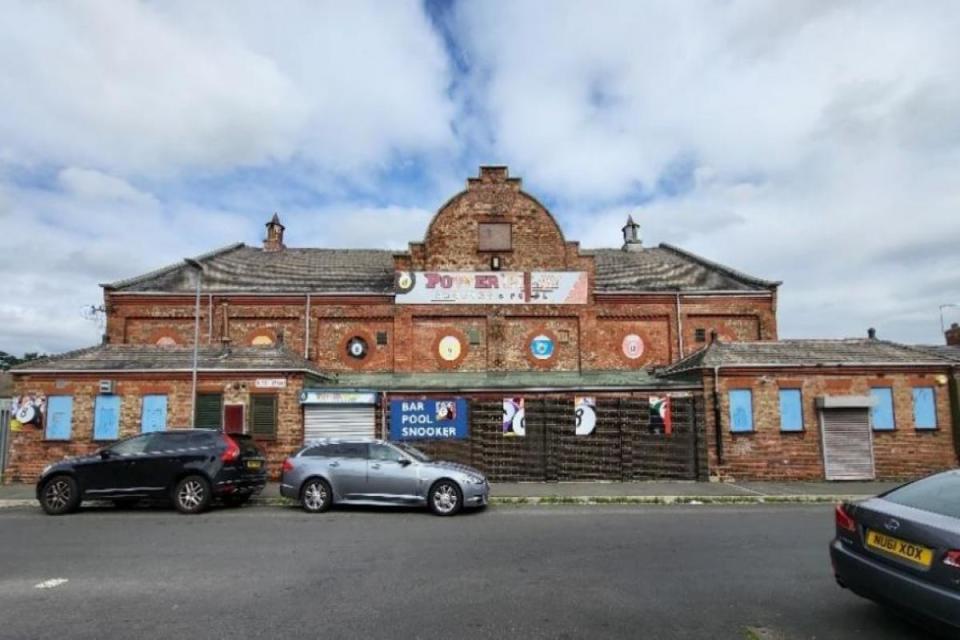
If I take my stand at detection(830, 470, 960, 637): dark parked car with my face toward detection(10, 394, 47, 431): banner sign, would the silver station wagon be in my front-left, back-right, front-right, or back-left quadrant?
front-right

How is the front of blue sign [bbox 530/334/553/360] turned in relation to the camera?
facing the viewer

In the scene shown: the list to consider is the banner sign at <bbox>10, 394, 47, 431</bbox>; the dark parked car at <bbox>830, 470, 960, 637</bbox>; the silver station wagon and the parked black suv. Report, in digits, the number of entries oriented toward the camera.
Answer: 1

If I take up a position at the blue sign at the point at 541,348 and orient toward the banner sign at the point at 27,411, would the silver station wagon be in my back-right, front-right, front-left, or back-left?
front-left

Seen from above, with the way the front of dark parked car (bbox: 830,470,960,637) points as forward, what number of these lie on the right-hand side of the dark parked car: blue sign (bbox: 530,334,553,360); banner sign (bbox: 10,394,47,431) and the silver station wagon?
0

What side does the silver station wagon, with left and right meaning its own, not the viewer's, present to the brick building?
left

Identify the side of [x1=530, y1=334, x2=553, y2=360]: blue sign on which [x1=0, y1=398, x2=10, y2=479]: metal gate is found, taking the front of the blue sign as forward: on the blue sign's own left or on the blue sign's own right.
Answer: on the blue sign's own right

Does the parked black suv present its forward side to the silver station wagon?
no

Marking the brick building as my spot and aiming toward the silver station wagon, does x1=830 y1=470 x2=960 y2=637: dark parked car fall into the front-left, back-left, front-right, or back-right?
front-left

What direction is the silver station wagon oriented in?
to the viewer's right

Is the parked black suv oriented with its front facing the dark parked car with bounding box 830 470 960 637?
no

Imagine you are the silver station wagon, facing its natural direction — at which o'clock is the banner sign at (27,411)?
The banner sign is roughly at 7 o'clock from the silver station wagon.

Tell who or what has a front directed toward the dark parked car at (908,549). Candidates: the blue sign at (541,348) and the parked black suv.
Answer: the blue sign

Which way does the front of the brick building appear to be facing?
toward the camera

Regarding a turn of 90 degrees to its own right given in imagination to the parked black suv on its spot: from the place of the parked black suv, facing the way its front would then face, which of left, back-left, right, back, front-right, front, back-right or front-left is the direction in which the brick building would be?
front
